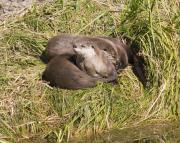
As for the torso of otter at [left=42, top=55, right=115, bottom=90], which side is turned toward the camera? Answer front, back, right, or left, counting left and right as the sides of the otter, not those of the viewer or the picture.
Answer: left
